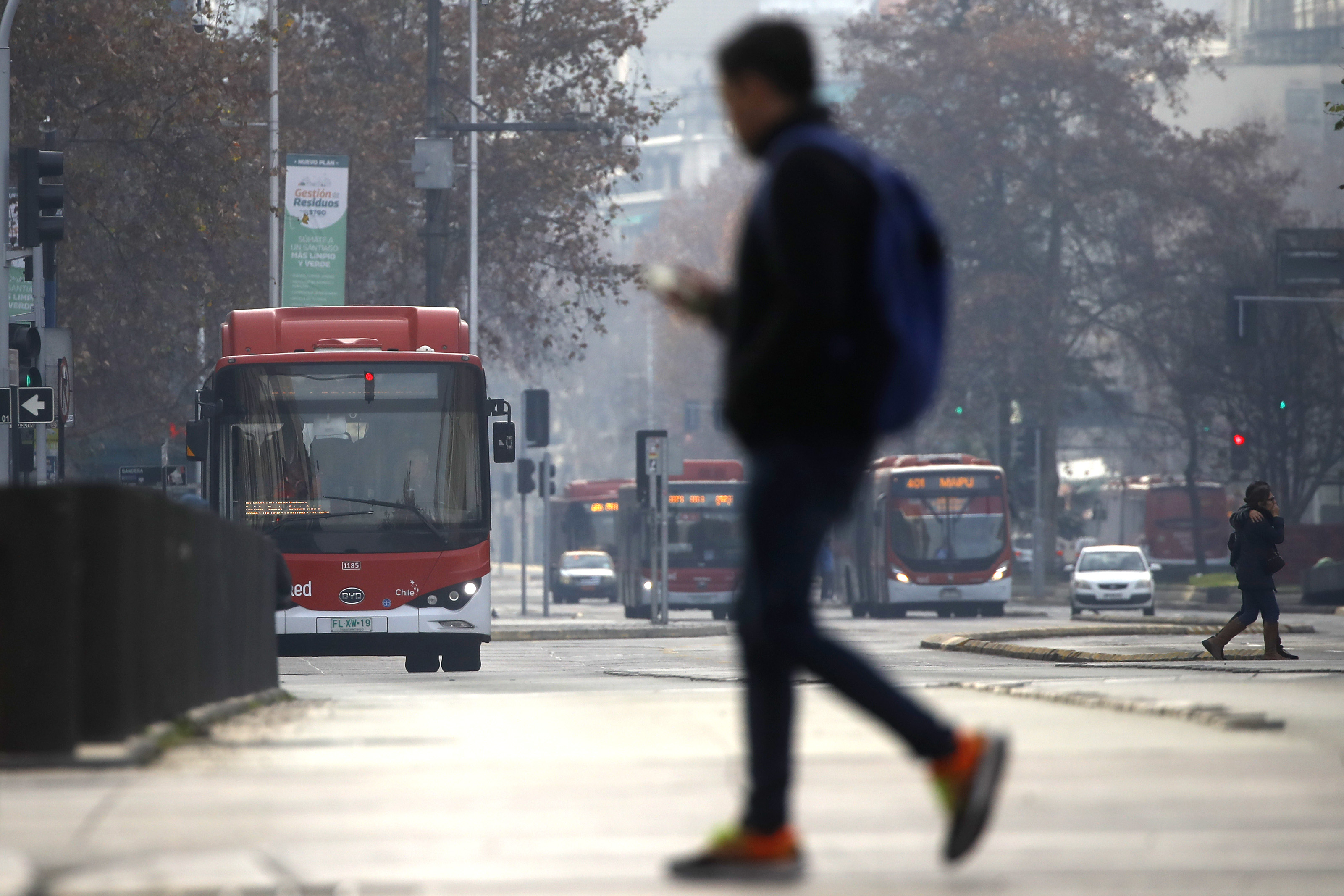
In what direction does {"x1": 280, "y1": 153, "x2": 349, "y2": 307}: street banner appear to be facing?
toward the camera

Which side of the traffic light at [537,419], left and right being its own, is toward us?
back

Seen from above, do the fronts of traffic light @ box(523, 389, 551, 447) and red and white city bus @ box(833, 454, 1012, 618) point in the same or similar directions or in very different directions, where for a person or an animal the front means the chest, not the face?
very different directions

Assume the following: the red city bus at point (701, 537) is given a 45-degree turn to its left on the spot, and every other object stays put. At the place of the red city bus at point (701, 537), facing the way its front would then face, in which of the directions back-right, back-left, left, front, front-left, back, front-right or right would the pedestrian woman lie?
front-right

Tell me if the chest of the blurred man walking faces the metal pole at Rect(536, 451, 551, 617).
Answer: no

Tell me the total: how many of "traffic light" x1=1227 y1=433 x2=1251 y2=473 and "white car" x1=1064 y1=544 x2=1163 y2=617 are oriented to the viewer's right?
0

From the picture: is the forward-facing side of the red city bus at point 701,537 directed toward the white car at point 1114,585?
no

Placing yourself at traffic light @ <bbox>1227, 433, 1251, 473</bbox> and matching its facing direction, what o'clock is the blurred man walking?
The blurred man walking is roughly at 12 o'clock from the traffic light.

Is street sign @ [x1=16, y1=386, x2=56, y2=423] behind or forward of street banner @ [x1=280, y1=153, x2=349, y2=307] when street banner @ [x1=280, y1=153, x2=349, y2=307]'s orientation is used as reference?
forward

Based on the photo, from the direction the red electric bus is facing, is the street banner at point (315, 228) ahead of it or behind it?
behind

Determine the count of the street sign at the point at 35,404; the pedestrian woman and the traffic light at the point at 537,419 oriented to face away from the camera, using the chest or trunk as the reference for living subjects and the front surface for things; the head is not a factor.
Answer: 1

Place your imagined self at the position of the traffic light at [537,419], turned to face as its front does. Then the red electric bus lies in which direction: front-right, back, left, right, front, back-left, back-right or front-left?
back

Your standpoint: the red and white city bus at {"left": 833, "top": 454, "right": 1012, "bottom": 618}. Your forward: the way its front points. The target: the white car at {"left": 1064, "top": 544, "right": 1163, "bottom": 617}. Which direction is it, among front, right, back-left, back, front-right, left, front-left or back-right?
left

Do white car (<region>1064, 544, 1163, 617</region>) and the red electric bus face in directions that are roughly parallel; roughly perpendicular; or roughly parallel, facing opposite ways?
roughly parallel
